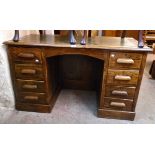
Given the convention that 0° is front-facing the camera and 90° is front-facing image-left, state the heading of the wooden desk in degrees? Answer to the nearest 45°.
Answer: approximately 0°
